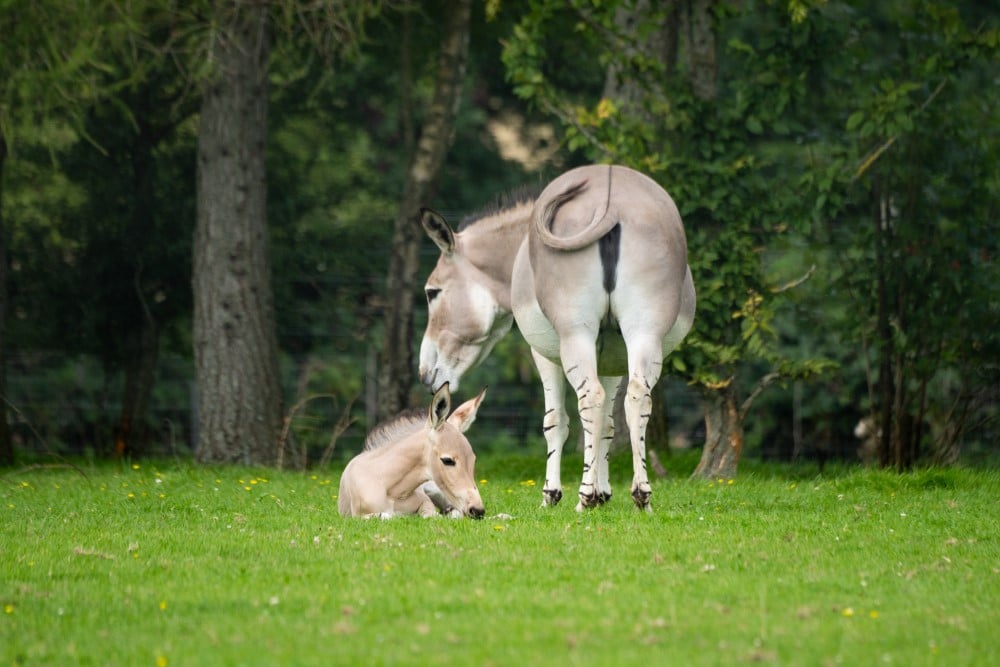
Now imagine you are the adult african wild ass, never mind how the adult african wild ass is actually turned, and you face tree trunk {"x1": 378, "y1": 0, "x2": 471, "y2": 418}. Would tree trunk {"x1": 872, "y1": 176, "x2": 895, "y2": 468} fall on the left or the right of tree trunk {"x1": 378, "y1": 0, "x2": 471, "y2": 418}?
right

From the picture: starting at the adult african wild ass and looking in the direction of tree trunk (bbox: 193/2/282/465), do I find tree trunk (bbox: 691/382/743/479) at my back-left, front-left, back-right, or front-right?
front-right

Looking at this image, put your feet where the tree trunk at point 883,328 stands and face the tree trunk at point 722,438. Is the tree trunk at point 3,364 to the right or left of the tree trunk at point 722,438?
right

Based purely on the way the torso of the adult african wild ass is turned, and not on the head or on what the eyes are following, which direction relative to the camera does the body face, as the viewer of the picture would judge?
away from the camera

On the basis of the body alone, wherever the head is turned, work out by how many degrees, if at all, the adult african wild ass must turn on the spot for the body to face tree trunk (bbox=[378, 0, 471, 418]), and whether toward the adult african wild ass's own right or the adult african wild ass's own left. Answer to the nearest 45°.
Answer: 0° — it already faces it

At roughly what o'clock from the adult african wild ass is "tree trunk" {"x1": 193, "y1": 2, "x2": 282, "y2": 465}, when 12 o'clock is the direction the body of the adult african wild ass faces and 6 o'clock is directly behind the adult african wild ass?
The tree trunk is roughly at 11 o'clock from the adult african wild ass.

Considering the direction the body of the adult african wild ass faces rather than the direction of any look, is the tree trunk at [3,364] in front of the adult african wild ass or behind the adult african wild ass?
in front

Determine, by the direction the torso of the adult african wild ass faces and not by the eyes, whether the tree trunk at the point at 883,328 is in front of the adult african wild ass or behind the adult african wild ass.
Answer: in front

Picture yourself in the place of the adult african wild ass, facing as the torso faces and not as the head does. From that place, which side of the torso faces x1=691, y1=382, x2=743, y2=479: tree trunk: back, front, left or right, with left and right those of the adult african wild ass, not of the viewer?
front

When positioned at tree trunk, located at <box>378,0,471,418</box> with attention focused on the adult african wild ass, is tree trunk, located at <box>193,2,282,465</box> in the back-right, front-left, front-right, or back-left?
front-right
